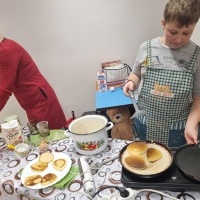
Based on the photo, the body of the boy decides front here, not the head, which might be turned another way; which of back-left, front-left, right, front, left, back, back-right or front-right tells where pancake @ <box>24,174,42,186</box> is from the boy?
front-right

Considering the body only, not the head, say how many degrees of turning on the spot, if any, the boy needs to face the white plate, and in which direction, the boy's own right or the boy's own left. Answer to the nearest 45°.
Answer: approximately 45° to the boy's own right

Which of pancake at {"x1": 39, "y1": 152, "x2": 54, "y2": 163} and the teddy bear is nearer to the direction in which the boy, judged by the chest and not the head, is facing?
the pancake

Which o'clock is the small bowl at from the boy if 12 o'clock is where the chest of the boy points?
The small bowl is roughly at 2 o'clock from the boy.

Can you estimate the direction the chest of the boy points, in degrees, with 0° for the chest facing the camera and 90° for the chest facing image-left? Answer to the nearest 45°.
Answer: approximately 0°

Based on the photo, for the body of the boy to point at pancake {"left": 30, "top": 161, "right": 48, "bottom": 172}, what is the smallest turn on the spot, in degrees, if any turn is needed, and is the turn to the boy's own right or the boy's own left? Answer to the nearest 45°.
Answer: approximately 45° to the boy's own right

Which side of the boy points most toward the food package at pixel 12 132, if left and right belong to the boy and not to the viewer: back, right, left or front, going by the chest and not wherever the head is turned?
right
